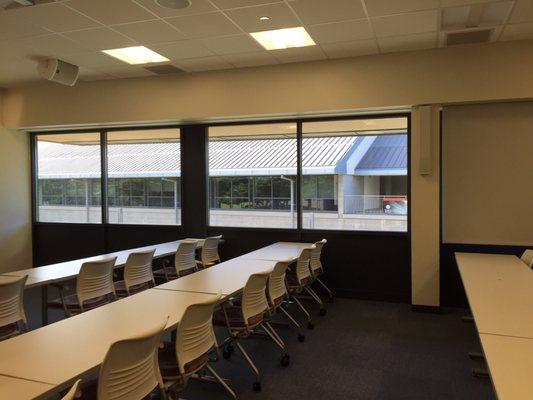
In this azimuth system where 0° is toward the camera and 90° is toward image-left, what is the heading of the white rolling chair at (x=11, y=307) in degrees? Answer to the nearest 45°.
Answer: approximately 135°

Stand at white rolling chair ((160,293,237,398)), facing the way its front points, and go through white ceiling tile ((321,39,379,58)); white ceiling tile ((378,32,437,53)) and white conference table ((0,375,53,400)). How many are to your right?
2

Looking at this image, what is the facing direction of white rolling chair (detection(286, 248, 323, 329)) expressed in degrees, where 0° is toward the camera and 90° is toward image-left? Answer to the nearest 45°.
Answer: approximately 135°

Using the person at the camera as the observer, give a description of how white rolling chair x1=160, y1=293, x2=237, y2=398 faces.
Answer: facing away from the viewer and to the left of the viewer

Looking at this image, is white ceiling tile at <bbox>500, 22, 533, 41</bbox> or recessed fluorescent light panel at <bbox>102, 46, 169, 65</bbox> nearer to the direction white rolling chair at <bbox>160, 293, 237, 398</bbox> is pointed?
the recessed fluorescent light panel

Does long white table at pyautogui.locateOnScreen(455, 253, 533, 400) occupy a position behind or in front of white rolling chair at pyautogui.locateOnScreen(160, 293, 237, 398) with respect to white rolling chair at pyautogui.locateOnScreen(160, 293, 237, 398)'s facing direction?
behind
